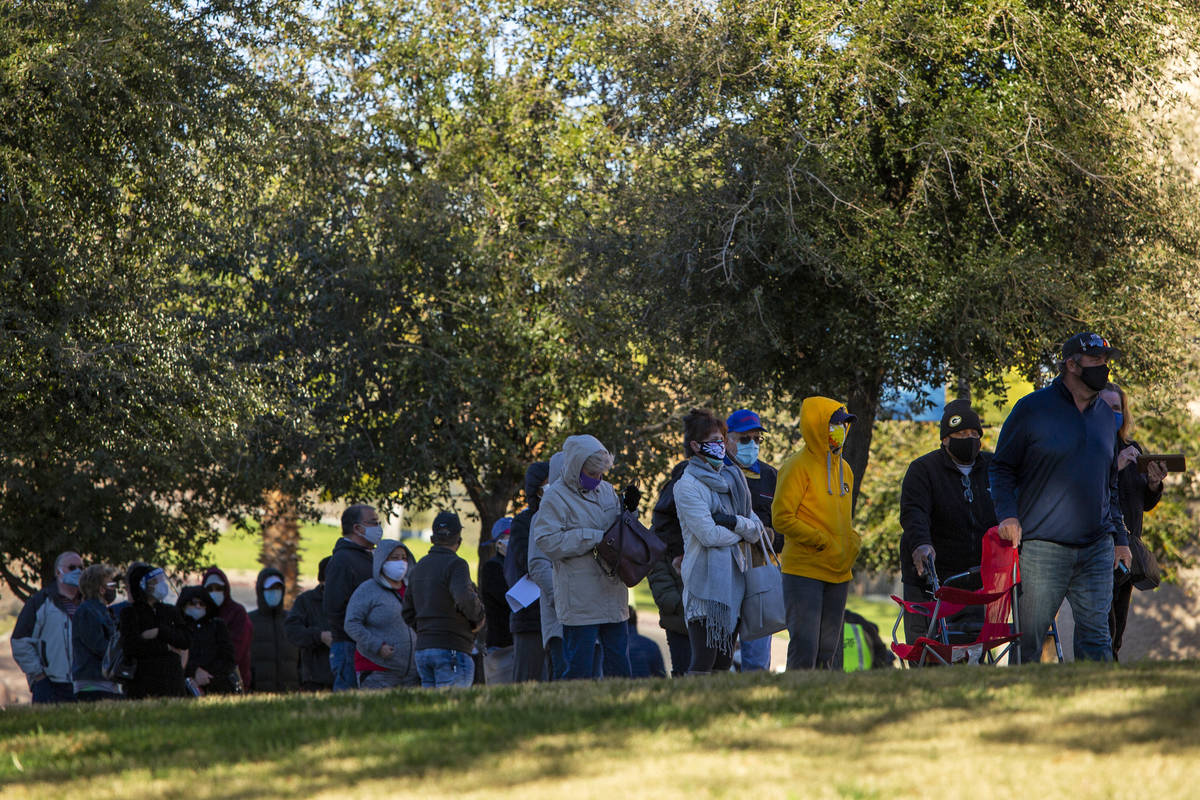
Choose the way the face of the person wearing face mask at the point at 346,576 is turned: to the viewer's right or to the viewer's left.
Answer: to the viewer's right

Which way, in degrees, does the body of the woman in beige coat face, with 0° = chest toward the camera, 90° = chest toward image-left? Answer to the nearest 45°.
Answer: approximately 315°

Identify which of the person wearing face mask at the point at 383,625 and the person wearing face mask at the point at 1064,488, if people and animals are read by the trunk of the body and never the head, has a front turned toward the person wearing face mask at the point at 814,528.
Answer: the person wearing face mask at the point at 383,625

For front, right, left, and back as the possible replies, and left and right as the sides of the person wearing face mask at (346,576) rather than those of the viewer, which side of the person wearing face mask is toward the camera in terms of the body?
right

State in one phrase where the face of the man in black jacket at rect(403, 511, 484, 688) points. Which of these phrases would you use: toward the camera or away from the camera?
away from the camera

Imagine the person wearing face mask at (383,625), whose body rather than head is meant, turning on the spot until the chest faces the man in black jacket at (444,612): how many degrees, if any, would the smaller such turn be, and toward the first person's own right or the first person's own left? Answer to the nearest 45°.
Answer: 0° — they already face them

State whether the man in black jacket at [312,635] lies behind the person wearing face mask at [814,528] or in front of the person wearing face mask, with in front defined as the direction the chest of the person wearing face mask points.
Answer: behind

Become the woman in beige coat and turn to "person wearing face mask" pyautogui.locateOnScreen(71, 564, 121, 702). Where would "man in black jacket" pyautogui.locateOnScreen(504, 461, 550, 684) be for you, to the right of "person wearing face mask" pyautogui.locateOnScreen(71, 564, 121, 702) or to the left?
right
